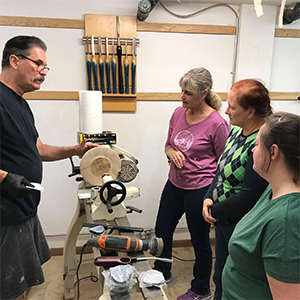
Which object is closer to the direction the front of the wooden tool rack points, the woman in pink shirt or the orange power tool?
the orange power tool

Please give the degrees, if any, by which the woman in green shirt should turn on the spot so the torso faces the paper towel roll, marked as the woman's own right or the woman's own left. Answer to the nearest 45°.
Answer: approximately 45° to the woman's own right

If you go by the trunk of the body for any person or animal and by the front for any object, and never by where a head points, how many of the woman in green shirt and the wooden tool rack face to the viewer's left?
1

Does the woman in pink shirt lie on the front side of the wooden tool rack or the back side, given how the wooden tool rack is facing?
on the front side

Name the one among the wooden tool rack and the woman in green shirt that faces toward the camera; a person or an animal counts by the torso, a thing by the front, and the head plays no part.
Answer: the wooden tool rack

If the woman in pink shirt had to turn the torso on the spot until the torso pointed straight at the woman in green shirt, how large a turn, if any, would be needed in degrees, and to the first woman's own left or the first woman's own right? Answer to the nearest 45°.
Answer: approximately 45° to the first woman's own left

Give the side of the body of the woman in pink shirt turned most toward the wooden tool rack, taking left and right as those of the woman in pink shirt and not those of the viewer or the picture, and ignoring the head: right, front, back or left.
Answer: right

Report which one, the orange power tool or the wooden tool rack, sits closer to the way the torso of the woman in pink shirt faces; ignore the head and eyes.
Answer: the orange power tool

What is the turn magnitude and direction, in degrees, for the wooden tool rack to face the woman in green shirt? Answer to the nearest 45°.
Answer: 0° — it already faces them

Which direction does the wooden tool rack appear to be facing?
toward the camera

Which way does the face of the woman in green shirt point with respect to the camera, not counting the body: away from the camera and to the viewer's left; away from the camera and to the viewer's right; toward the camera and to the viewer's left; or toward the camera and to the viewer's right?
away from the camera and to the viewer's left

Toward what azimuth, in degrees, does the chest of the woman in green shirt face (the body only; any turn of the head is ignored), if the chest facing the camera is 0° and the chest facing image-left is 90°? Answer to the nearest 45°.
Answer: approximately 90°
